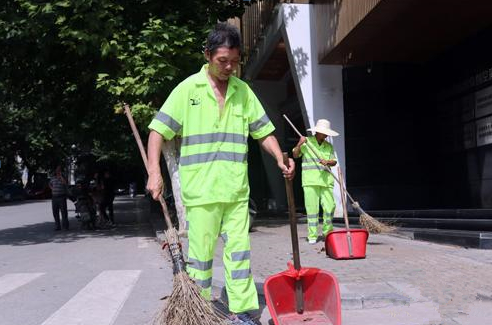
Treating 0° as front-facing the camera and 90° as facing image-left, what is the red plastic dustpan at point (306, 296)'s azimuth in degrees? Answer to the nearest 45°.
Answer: approximately 0°

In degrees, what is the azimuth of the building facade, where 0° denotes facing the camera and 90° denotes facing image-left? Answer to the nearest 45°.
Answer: approximately 45°

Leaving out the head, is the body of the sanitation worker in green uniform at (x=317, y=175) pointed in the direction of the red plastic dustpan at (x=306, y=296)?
yes

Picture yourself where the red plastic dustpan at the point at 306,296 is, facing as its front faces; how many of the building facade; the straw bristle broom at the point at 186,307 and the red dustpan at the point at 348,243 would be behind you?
2

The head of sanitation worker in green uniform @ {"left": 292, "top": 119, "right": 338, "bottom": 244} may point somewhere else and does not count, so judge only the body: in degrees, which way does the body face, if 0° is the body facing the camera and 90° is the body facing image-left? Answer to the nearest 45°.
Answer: approximately 0°

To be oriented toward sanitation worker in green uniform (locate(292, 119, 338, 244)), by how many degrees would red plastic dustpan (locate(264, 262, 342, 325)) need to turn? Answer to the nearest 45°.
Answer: approximately 180°

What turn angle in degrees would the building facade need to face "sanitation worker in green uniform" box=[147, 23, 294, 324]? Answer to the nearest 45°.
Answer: approximately 45° to its left

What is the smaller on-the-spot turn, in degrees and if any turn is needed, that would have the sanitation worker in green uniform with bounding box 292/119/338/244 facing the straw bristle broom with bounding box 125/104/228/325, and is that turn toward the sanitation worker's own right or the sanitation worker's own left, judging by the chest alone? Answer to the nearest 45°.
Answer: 0° — they already face it

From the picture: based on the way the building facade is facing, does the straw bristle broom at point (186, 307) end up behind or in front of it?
in front

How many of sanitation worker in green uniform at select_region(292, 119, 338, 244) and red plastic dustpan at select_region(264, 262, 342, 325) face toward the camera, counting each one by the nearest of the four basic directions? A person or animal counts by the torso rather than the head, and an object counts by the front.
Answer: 2

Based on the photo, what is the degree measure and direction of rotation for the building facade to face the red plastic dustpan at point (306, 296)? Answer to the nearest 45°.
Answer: approximately 45° to its left

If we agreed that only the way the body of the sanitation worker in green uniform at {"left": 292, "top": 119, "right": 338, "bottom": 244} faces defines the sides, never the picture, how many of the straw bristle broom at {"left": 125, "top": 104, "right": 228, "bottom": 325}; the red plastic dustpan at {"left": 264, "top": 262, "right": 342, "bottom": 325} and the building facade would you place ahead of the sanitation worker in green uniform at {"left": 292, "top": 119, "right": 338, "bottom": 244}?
2

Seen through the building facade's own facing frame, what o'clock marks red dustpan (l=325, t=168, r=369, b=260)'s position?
The red dustpan is roughly at 11 o'clock from the building facade.
